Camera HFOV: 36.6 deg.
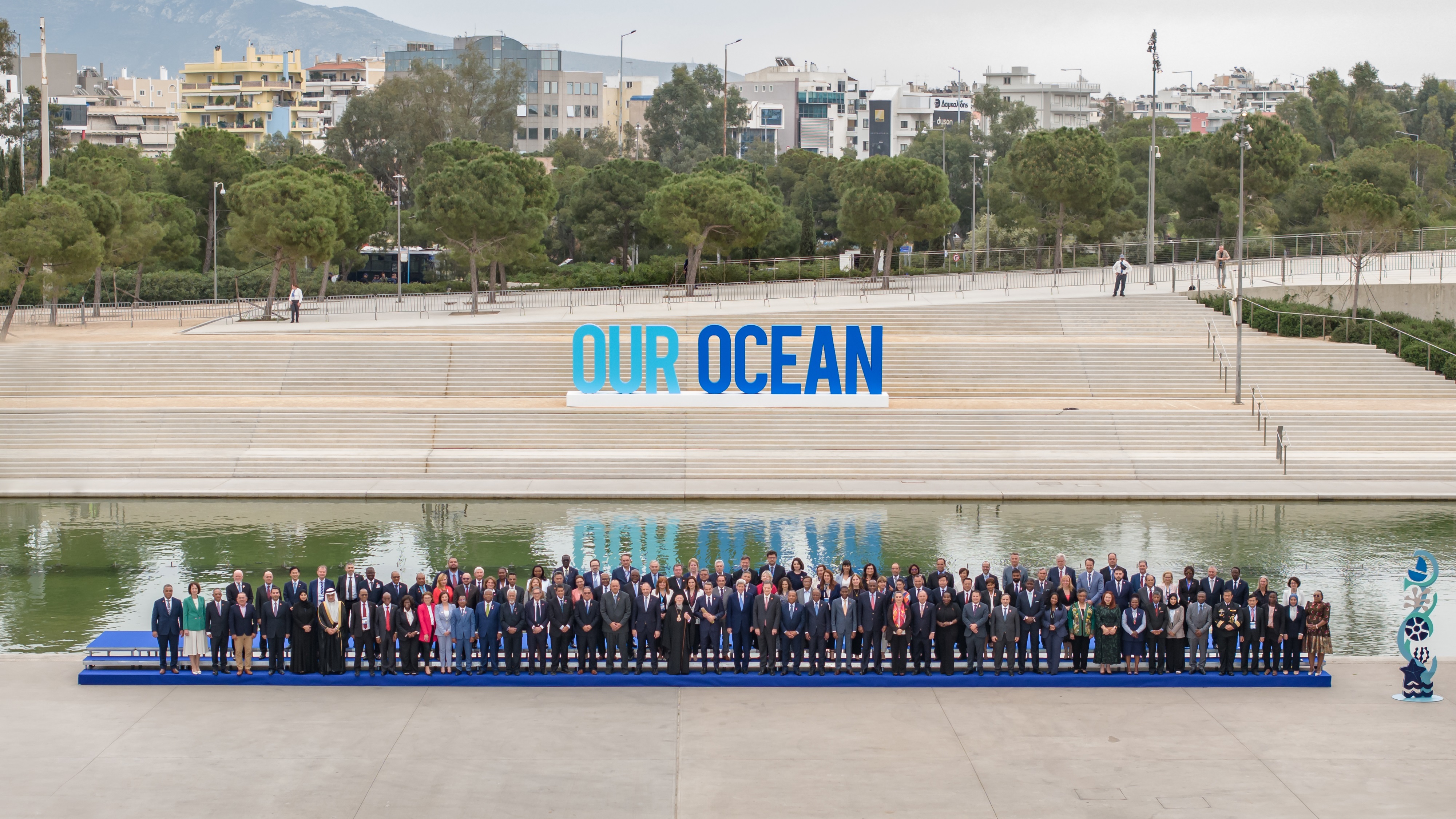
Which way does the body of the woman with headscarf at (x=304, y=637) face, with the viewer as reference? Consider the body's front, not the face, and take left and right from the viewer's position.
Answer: facing the viewer

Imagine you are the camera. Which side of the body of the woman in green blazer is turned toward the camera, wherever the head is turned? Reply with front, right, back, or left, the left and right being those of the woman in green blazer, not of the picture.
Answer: front

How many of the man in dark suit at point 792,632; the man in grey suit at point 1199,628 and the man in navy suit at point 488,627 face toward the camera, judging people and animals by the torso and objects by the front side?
3

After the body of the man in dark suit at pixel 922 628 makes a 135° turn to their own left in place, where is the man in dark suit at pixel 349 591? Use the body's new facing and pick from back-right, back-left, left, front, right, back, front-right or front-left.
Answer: back-left

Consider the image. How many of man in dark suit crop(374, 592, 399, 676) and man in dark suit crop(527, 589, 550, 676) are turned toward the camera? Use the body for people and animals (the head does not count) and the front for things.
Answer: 2

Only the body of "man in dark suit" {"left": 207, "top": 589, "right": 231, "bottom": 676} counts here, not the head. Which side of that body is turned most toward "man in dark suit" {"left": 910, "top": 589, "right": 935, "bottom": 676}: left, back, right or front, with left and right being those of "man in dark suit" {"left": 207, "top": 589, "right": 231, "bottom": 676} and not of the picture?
left

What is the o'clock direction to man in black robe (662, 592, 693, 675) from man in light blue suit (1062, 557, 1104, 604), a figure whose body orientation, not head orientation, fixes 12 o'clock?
The man in black robe is roughly at 2 o'clock from the man in light blue suit.

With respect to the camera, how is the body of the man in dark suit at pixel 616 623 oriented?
toward the camera
